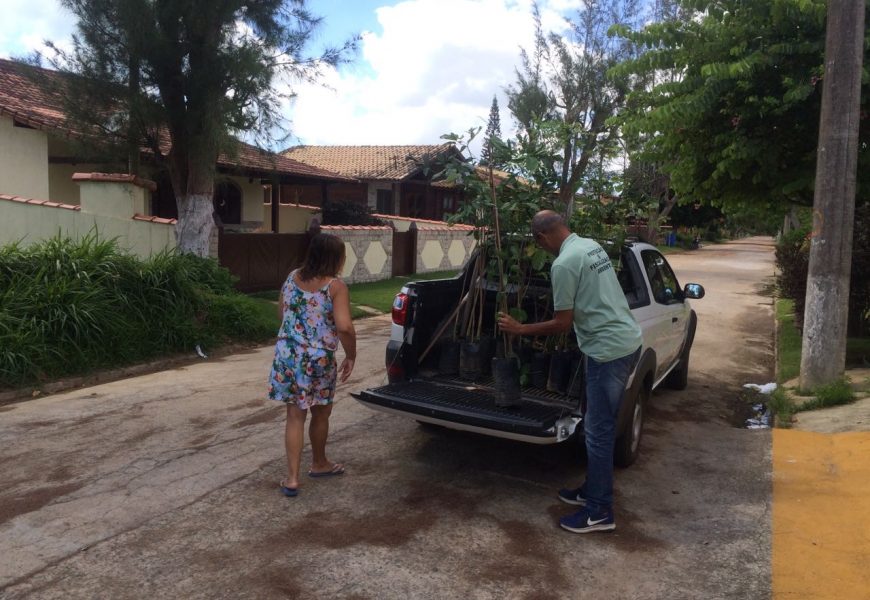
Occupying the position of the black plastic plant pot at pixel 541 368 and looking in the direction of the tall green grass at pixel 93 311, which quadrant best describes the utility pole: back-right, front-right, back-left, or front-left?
back-right

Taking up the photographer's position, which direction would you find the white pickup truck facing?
facing away from the viewer and to the right of the viewer

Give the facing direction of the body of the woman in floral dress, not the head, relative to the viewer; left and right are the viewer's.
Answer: facing away from the viewer and to the right of the viewer

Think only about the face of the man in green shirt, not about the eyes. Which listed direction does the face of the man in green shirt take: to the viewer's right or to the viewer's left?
to the viewer's left

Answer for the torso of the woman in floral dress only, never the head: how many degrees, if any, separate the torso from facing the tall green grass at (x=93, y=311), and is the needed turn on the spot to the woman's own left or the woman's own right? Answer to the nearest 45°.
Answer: approximately 90° to the woman's own left

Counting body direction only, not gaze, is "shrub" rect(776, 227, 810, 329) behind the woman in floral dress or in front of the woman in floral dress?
in front

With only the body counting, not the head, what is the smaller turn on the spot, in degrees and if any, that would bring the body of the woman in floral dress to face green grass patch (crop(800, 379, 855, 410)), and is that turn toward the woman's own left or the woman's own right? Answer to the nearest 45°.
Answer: approximately 45° to the woman's own right

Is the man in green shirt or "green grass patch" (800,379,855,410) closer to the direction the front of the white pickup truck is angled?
the green grass patch

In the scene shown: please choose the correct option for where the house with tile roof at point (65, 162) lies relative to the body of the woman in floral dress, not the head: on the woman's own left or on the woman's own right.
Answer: on the woman's own left

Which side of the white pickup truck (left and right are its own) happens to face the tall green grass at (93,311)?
left

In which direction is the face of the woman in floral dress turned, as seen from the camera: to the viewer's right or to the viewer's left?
to the viewer's right

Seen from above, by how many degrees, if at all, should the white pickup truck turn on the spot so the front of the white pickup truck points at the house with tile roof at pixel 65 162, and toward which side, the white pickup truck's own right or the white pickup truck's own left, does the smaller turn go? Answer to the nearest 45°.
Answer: approximately 90° to the white pickup truck's own left

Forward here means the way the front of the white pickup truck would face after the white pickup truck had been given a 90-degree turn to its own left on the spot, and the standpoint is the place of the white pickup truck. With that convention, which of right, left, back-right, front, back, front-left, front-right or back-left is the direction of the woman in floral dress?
left

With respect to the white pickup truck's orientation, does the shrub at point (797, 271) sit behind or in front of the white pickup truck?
in front

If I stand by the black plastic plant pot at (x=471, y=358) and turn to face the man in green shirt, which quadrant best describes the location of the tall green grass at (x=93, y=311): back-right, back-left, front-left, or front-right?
back-right

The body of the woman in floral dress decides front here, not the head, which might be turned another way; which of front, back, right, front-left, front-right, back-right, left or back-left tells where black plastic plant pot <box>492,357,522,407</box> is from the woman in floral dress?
front-right
